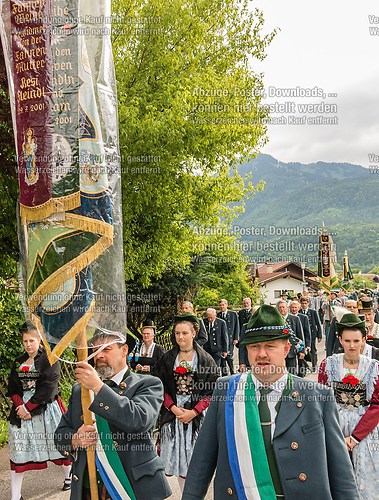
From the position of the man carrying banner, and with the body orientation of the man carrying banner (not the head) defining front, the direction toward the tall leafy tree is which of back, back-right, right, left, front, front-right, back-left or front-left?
back-right

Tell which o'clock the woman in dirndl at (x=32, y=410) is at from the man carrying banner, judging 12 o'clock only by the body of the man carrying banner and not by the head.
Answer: The woman in dirndl is roughly at 4 o'clock from the man carrying banner.

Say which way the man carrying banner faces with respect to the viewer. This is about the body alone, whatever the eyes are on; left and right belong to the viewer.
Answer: facing the viewer and to the left of the viewer

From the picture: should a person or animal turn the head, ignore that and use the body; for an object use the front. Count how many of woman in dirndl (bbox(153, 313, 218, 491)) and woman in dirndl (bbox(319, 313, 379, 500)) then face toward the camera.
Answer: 2

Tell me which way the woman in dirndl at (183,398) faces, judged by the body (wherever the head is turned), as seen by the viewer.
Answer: toward the camera

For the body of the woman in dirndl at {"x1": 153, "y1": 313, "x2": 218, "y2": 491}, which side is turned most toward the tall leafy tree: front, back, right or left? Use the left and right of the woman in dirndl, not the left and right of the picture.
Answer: back

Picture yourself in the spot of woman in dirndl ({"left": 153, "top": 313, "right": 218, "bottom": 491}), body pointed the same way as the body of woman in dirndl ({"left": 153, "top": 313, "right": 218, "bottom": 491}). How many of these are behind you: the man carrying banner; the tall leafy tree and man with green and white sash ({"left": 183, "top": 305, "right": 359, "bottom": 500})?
1

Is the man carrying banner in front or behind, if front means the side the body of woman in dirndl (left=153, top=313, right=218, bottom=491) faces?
in front

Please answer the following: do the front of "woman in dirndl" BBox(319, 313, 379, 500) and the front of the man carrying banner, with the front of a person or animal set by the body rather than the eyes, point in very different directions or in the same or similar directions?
same or similar directions

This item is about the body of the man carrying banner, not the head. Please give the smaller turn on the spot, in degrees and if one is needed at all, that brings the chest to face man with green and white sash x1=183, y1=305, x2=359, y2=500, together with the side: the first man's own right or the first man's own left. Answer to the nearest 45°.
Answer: approximately 90° to the first man's own left

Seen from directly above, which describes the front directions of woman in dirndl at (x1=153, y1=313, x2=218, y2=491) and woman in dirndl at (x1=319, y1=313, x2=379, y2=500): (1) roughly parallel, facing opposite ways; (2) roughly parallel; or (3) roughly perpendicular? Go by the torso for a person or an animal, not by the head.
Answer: roughly parallel

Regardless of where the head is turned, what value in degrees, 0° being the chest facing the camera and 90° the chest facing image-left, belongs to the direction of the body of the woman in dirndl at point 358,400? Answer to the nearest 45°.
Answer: approximately 0°

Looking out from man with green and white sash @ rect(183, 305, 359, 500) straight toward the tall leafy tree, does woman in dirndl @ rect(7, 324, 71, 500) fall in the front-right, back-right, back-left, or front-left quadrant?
front-left

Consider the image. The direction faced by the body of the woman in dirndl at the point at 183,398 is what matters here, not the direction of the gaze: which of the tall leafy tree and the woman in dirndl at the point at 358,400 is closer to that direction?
the woman in dirndl

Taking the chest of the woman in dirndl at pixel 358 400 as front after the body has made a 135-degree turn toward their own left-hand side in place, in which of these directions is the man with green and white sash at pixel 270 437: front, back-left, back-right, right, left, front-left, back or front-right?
back-right
